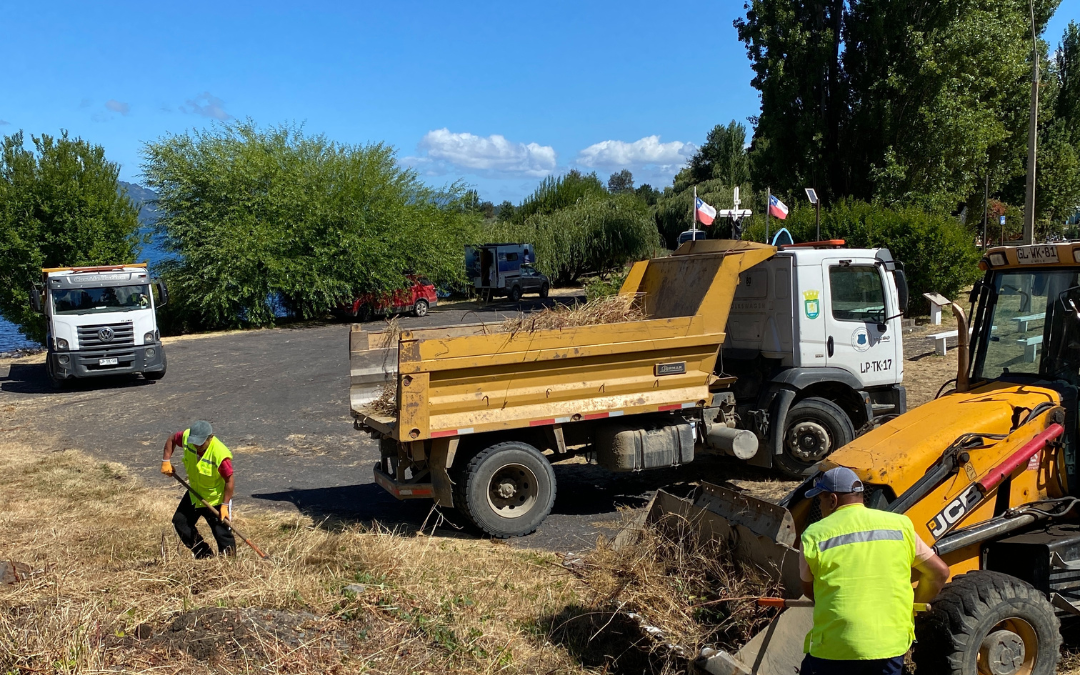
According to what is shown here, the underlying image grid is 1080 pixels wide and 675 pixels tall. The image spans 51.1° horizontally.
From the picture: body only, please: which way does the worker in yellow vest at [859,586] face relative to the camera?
away from the camera

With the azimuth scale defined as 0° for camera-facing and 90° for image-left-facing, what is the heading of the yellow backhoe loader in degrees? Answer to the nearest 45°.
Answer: approximately 45°

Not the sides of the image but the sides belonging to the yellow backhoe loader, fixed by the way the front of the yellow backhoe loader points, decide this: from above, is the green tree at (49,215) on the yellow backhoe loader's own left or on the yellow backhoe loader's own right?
on the yellow backhoe loader's own right

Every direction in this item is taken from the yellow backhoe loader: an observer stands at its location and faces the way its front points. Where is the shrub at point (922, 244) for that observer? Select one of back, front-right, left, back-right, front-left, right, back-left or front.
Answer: back-right

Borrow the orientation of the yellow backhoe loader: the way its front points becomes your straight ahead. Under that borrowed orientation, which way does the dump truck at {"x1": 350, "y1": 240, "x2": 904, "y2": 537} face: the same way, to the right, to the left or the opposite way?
the opposite way

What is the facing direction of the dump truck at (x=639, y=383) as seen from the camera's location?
facing away from the viewer and to the right of the viewer

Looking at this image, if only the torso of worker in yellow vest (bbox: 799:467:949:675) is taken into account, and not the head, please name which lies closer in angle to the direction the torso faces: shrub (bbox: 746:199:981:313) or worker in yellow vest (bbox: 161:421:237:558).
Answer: the shrub

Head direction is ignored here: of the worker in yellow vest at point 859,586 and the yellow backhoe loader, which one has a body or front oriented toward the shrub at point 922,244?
the worker in yellow vest

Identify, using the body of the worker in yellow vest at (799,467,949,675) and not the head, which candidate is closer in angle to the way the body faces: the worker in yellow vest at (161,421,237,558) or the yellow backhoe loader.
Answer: the yellow backhoe loader

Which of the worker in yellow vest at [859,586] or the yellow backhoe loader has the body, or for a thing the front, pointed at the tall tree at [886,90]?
the worker in yellow vest

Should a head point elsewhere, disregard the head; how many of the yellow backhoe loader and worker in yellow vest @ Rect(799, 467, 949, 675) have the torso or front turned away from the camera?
1

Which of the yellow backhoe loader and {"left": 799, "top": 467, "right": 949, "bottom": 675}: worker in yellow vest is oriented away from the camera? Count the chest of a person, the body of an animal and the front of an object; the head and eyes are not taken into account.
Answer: the worker in yellow vest

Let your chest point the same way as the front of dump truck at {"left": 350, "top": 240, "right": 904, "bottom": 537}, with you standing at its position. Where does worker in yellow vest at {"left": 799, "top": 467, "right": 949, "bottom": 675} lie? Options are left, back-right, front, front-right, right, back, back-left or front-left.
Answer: back-right

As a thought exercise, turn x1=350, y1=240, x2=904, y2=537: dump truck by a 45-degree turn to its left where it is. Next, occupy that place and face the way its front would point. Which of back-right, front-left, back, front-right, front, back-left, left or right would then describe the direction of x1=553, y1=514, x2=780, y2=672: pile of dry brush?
back
